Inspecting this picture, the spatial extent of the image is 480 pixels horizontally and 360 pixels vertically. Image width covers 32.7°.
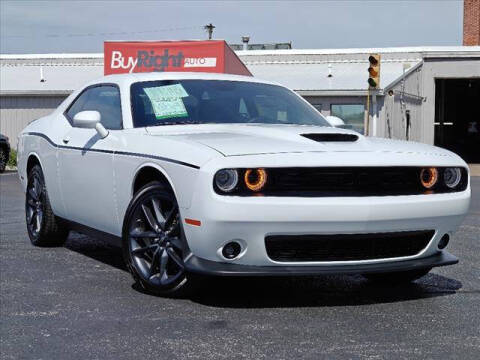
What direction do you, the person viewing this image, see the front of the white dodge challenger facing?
facing the viewer and to the right of the viewer

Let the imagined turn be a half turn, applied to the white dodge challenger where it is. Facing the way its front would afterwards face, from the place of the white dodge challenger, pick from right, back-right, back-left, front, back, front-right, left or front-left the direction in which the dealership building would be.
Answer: front-right

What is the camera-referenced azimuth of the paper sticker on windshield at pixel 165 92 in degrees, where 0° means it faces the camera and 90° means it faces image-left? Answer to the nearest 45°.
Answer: approximately 315°

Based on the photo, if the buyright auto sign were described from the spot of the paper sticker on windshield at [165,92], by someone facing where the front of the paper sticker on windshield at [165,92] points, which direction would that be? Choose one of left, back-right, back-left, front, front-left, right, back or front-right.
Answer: back-left
